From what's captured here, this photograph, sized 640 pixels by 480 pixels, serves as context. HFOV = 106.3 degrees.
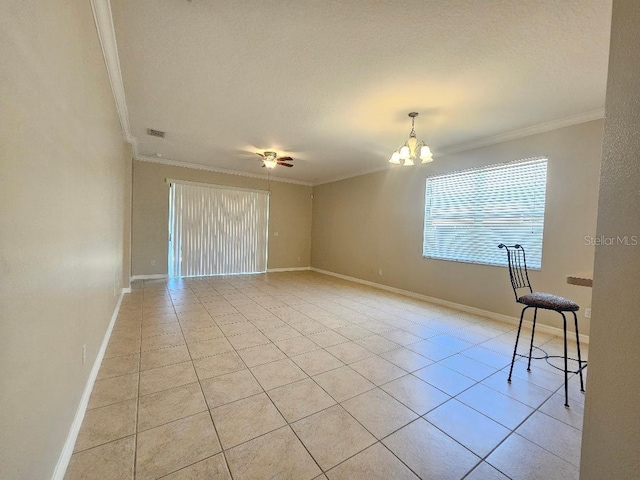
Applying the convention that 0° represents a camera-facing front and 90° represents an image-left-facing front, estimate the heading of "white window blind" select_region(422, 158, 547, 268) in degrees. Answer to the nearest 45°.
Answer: approximately 45°

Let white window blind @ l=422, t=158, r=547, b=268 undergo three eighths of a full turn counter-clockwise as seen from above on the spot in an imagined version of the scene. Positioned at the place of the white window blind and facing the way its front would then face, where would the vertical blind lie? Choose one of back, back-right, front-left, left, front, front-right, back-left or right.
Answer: back
